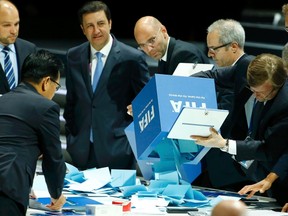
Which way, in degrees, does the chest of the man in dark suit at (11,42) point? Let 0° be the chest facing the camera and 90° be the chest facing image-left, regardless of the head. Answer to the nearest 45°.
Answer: approximately 315°

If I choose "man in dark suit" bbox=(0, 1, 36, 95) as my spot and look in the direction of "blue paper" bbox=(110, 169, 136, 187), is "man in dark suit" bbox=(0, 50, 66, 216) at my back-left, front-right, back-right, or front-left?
front-right

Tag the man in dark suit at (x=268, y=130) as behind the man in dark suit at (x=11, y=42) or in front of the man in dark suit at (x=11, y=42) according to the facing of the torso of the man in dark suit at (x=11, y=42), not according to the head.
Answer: in front

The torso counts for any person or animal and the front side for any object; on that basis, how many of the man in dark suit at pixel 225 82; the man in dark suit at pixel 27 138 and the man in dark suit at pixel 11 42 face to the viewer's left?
1

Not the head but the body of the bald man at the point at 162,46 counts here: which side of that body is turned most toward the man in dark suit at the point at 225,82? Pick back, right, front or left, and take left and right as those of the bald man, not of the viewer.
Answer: left

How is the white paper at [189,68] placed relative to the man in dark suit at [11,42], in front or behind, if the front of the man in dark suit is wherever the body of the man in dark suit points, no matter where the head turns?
in front

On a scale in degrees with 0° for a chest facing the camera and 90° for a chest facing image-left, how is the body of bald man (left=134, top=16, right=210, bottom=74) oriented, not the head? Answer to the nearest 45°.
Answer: approximately 45°

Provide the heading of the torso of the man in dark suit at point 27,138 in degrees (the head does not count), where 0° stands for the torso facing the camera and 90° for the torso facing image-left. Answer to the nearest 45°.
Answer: approximately 225°

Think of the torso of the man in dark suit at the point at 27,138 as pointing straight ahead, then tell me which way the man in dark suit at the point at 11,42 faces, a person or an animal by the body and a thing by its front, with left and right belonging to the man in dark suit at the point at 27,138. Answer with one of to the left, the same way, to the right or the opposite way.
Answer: to the right

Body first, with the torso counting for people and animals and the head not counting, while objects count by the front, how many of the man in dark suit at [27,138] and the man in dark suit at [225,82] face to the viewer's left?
1

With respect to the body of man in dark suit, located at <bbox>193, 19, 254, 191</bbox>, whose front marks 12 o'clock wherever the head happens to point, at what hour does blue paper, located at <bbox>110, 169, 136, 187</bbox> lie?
The blue paper is roughly at 11 o'clock from the man in dark suit.

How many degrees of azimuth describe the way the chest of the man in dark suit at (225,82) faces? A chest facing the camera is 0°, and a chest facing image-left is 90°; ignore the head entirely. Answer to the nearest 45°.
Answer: approximately 90°
